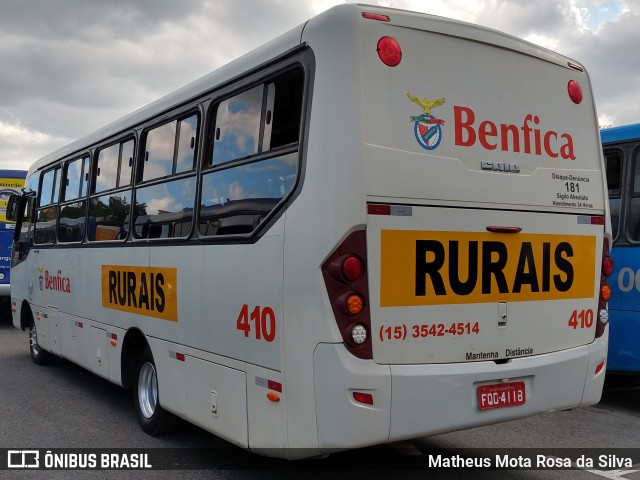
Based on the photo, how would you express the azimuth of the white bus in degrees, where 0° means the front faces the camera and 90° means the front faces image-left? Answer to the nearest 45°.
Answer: approximately 135°

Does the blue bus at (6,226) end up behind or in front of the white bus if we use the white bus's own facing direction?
in front

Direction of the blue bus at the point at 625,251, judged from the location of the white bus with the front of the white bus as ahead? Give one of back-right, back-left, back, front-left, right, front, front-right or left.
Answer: right
